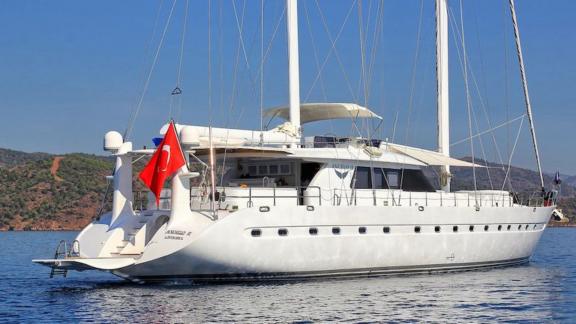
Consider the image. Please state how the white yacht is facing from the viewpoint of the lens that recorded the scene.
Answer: facing away from the viewer and to the right of the viewer
